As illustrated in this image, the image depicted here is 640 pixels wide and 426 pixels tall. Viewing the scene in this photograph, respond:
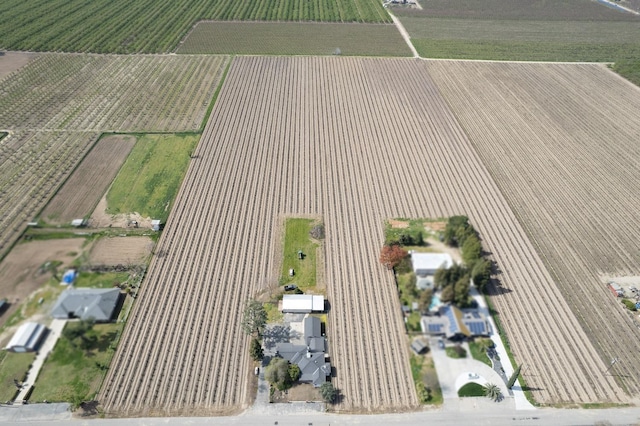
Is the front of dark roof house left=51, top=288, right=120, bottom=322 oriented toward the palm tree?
no

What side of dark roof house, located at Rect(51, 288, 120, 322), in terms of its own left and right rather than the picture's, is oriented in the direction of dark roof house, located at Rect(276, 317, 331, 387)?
left

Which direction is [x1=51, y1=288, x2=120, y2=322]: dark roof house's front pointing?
toward the camera

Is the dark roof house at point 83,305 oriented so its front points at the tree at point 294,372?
no

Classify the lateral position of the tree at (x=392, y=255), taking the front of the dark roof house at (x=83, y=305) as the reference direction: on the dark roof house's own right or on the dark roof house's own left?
on the dark roof house's own left

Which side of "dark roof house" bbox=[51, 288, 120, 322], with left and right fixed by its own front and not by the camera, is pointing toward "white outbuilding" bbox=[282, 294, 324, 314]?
left

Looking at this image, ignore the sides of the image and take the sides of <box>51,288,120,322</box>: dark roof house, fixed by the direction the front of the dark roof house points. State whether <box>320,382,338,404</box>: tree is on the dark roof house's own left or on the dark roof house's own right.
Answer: on the dark roof house's own left

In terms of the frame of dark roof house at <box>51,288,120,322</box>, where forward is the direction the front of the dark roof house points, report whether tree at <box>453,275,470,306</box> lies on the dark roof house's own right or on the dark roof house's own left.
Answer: on the dark roof house's own left

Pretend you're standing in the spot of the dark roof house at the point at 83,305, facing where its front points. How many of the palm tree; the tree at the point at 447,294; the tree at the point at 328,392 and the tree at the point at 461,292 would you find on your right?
0

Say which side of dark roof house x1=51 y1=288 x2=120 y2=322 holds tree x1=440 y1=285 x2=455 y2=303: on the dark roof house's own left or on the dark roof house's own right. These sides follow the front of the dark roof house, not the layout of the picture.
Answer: on the dark roof house's own left
